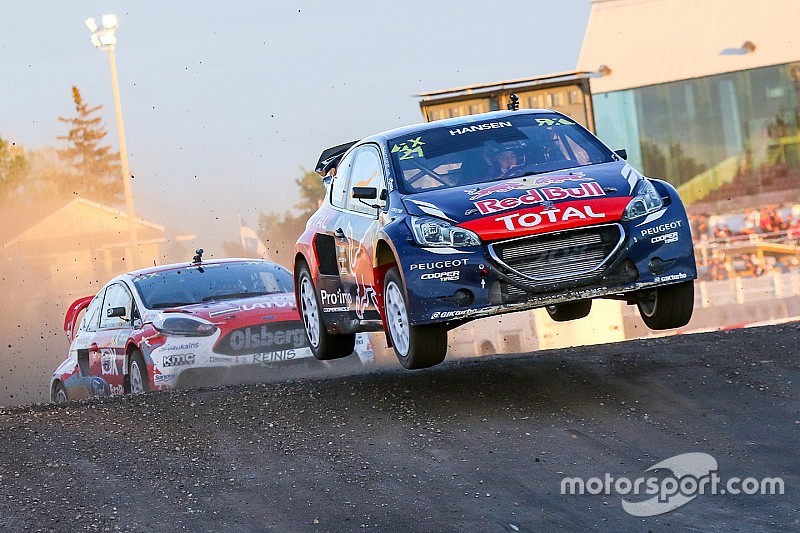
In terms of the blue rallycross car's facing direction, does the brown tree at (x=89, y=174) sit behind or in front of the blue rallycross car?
behind

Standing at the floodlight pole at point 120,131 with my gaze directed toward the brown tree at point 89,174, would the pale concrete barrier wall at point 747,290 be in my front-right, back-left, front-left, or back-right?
back-right

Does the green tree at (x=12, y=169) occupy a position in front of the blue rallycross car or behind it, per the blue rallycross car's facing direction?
behind

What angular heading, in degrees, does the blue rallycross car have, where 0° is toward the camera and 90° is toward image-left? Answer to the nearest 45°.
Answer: approximately 0°

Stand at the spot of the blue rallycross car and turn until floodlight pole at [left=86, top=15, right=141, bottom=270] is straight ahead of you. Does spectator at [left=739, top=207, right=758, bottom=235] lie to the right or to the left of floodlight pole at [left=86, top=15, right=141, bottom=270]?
right

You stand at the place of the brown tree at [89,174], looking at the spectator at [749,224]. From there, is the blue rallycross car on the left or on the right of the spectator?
right

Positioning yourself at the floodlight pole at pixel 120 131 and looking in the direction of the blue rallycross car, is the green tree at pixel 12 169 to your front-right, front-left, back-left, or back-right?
back-right
